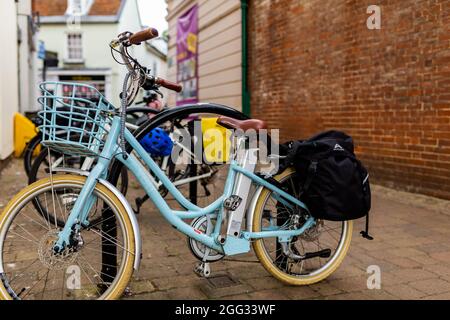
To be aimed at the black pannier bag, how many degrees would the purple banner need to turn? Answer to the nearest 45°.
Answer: approximately 45° to its left

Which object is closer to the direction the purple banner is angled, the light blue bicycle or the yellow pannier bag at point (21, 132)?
the yellow pannier bag

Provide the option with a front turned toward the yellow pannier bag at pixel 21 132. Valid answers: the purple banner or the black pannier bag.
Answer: the purple banner

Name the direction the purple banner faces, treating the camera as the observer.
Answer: facing the viewer and to the left of the viewer

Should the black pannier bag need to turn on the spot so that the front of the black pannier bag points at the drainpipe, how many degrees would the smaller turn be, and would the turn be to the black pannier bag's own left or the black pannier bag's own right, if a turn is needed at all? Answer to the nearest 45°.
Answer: approximately 180°

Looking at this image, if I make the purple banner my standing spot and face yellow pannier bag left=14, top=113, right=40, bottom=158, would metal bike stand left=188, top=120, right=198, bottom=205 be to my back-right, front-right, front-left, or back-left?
front-left

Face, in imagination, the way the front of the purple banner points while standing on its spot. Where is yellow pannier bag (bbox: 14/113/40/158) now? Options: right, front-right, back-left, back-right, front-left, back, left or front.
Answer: front

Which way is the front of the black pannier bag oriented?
toward the camera

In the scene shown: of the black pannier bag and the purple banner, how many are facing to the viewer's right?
0
